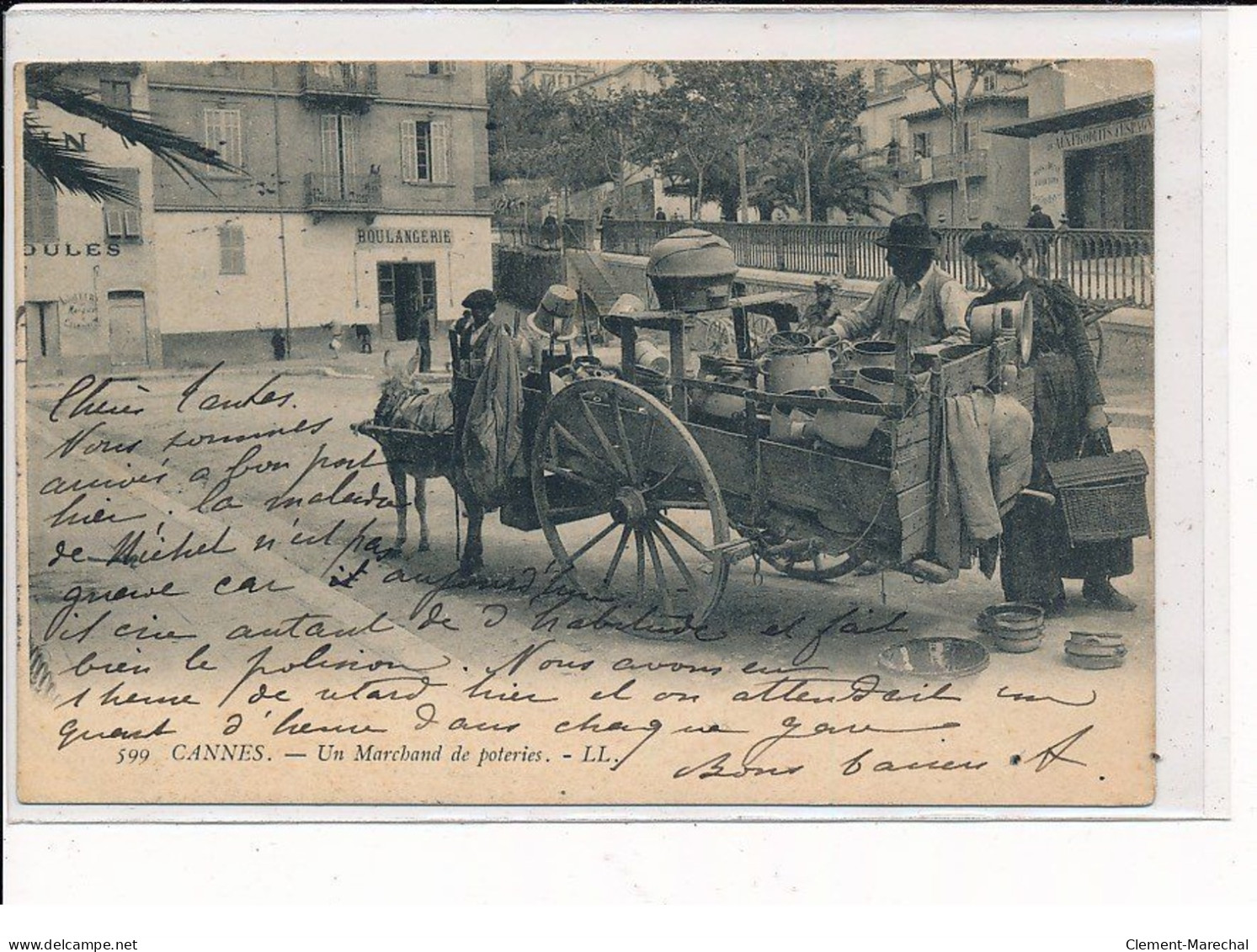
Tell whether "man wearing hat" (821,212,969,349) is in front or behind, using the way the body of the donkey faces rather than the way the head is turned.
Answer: behind

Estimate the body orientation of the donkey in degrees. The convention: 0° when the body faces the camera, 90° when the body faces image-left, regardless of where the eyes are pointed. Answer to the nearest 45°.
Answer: approximately 135°
